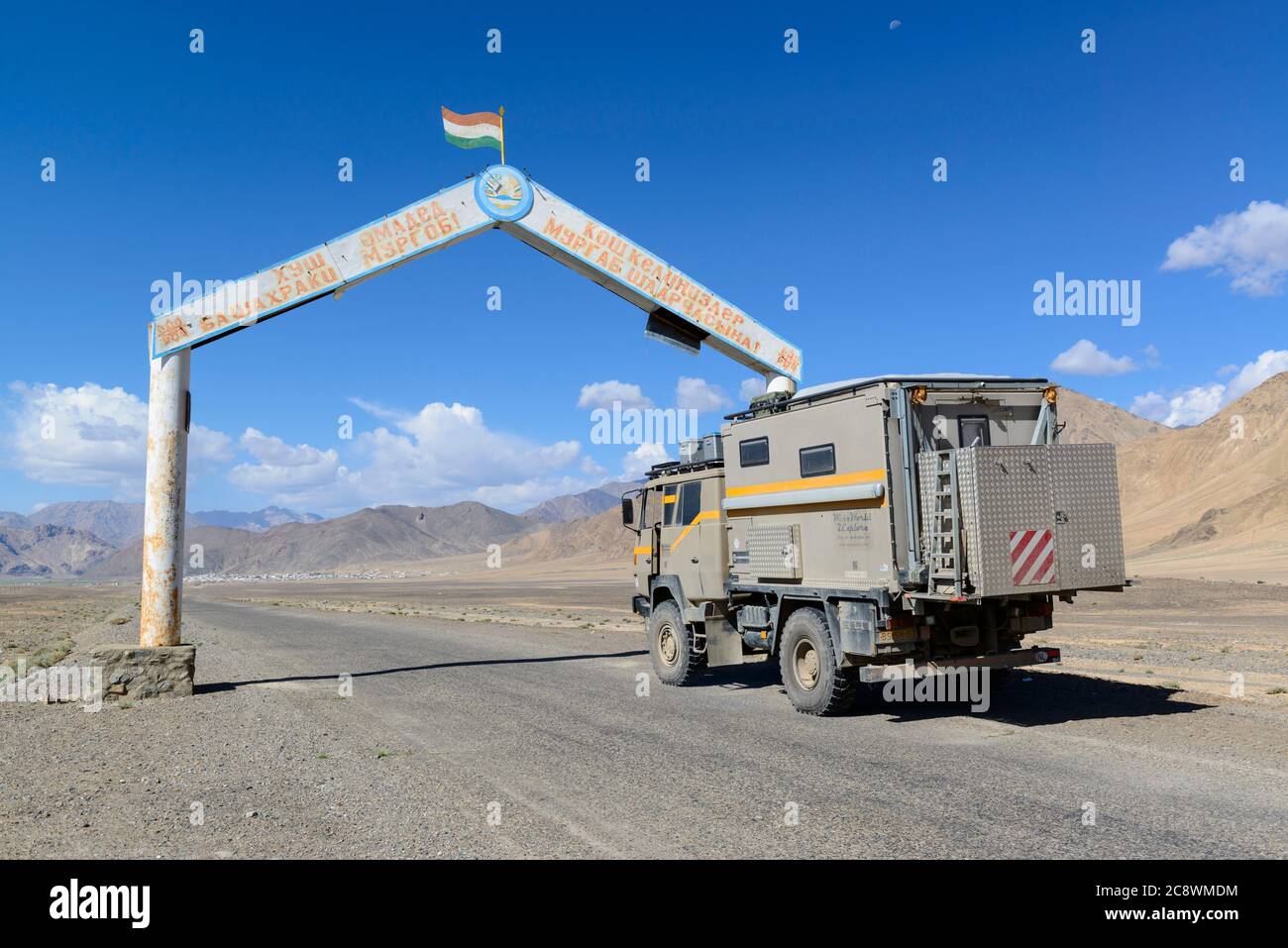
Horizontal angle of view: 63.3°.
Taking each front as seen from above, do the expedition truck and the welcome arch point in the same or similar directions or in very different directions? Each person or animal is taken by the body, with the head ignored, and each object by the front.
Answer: very different directions

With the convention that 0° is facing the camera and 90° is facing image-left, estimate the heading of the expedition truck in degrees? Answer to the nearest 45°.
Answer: approximately 135°

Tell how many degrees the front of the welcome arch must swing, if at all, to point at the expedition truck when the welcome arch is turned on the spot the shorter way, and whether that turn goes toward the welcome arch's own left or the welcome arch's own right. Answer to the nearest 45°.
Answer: approximately 45° to the welcome arch's own left

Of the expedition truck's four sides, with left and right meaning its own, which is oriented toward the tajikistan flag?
front

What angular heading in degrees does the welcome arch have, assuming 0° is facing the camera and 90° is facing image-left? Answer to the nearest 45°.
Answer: approximately 0°

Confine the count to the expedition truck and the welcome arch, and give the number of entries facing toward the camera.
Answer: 1

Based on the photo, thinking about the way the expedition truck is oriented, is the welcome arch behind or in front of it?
in front
